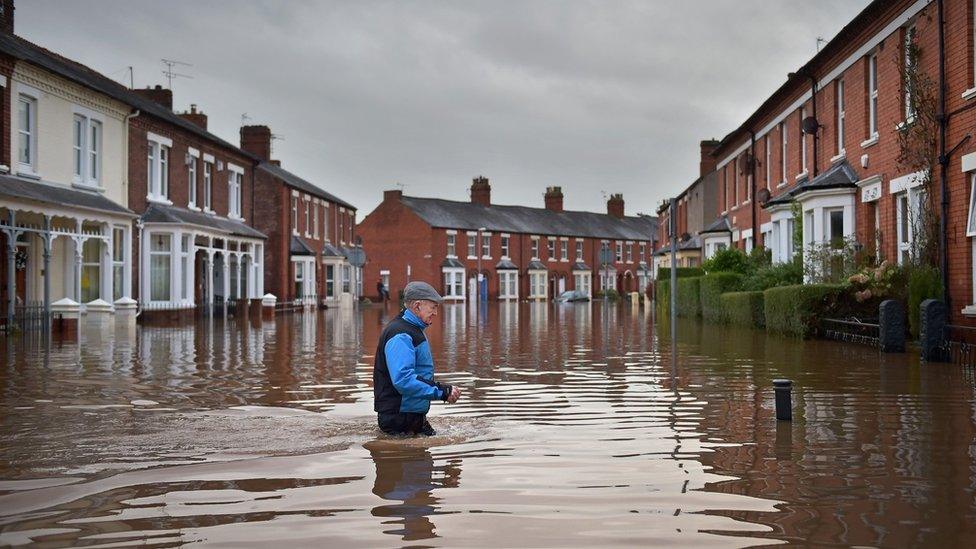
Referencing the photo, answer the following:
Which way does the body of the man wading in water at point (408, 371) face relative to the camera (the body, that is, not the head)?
to the viewer's right

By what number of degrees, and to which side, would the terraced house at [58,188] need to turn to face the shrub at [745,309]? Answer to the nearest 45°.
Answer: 0° — it already faces it

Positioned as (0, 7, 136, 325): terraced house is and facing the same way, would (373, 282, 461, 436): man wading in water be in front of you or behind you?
in front

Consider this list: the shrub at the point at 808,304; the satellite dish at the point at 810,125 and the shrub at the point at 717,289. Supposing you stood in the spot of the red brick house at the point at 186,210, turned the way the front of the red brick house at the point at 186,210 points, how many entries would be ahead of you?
3

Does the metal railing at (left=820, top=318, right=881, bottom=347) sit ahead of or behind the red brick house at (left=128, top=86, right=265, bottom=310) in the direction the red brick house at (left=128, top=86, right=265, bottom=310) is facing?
ahead

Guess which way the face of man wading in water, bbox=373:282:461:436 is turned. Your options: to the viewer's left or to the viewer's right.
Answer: to the viewer's right

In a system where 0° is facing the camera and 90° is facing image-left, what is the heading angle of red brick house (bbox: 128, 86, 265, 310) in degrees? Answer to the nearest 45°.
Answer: approximately 315°

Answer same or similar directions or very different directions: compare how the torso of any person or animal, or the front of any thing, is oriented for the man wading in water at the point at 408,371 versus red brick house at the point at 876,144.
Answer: very different directions

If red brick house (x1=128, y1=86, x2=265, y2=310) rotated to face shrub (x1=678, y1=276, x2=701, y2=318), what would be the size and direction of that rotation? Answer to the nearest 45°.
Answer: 0° — it already faces it

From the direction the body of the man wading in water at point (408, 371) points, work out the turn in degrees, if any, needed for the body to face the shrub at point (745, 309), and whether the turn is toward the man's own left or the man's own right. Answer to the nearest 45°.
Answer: approximately 45° to the man's own left
